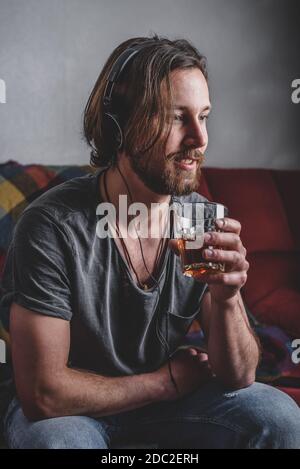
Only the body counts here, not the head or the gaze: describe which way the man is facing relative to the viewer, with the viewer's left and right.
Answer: facing the viewer and to the right of the viewer

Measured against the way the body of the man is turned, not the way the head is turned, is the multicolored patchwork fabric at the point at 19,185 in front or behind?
behind

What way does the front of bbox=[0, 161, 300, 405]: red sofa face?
toward the camera
